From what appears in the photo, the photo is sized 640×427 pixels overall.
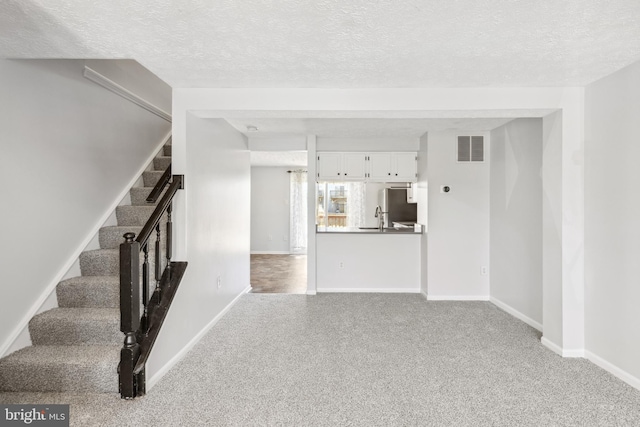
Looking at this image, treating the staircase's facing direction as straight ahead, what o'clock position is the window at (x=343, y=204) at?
The window is roughly at 8 o'clock from the staircase.

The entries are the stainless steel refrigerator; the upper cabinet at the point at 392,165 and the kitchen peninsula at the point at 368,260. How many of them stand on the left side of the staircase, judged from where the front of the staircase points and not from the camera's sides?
3

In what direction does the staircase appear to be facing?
toward the camera

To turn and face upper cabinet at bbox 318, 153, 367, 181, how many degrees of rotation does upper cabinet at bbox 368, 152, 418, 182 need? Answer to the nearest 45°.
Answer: approximately 90° to its right

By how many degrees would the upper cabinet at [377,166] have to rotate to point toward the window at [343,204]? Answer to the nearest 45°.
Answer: approximately 135° to its right

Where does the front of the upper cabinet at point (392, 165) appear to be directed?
toward the camera
